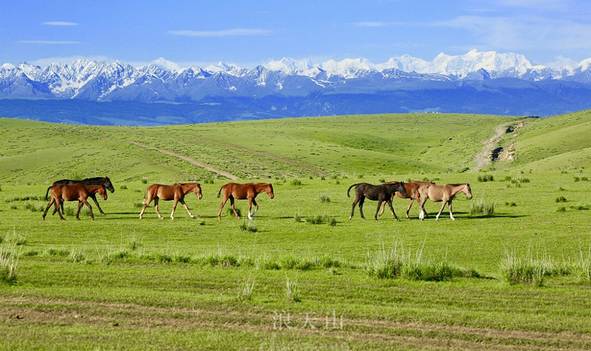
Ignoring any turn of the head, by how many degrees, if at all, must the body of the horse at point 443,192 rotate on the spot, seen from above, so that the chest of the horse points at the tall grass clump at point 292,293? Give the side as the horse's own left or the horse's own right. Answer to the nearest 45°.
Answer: approximately 90° to the horse's own right

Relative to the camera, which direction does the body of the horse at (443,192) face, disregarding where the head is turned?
to the viewer's right

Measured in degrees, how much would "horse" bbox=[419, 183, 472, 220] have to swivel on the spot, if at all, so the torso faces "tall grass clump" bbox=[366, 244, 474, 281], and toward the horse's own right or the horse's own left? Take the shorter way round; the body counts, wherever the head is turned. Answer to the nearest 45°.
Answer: approximately 90° to the horse's own right

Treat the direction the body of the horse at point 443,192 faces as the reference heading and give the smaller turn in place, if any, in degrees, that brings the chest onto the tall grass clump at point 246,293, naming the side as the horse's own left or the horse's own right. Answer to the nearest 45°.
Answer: approximately 90° to the horse's own right

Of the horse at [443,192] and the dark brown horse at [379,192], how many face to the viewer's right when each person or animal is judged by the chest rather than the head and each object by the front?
2

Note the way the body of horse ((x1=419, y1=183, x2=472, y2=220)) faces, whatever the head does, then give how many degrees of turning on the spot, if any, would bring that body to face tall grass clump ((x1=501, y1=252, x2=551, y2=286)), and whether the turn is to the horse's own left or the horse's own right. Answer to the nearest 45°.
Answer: approximately 90° to the horse's own right

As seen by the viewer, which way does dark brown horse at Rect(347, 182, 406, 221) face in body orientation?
to the viewer's right

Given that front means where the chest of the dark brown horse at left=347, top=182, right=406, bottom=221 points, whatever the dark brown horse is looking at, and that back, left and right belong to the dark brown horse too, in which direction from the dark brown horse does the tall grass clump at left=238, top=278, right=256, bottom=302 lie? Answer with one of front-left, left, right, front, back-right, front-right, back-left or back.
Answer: right
